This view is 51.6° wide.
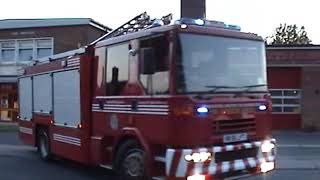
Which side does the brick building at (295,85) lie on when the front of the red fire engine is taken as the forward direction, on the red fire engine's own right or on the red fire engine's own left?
on the red fire engine's own left

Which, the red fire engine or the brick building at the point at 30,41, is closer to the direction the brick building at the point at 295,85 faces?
the red fire engine

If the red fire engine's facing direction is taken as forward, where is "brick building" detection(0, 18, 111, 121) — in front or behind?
behind

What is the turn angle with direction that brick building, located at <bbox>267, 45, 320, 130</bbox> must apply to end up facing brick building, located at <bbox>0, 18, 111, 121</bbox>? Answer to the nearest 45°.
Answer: approximately 90° to its right

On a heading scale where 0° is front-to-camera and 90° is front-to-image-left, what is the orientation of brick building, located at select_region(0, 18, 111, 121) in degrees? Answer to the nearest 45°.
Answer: approximately 0°

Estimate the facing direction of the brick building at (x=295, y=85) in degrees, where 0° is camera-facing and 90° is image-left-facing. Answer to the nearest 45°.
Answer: approximately 0°

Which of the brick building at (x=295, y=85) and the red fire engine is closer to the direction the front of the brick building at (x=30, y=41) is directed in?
the red fire engine

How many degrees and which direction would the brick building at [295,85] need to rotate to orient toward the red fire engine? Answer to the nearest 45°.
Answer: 0° — it already faces it

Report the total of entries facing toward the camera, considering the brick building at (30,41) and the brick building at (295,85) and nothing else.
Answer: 2
